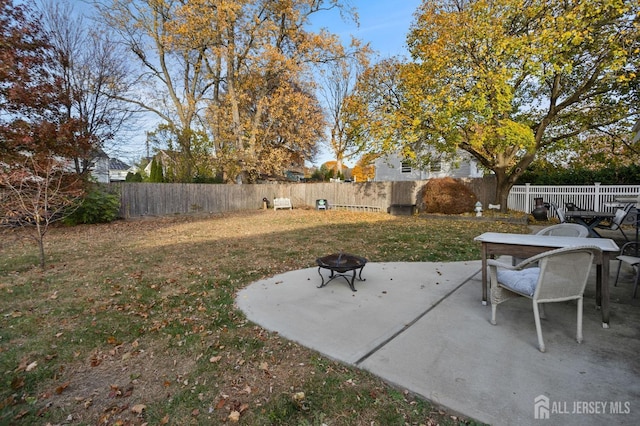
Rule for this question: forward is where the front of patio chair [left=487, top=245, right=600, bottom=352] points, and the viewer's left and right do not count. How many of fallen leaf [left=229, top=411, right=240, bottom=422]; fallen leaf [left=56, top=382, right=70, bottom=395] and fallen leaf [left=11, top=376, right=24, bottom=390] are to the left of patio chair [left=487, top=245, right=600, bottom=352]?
3

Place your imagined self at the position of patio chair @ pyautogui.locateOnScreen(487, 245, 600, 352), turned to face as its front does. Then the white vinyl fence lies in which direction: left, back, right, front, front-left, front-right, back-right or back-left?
front-right

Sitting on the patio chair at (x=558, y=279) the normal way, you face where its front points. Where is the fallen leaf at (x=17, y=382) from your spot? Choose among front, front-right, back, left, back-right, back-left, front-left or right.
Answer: left

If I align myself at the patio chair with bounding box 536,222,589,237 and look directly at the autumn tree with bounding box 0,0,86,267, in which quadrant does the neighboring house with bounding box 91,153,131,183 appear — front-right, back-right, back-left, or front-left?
front-right

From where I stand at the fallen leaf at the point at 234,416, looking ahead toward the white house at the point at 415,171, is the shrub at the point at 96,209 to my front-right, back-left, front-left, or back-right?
front-left

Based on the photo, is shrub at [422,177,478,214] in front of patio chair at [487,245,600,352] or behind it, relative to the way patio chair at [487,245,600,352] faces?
in front

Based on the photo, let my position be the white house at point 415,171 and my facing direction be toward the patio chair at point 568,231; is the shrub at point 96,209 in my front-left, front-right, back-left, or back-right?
front-right

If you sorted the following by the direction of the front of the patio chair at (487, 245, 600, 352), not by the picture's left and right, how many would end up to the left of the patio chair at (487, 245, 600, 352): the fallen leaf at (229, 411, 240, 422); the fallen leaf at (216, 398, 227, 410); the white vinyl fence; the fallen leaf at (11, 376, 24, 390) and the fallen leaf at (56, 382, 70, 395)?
4

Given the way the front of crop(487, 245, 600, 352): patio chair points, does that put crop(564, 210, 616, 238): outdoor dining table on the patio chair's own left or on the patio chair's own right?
on the patio chair's own right

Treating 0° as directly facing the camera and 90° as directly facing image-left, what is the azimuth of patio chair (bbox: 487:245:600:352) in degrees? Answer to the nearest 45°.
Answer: approximately 135°

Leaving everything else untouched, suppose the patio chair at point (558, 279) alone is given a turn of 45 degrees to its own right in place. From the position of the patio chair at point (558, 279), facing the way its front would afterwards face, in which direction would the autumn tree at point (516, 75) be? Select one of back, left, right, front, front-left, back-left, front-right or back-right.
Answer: front

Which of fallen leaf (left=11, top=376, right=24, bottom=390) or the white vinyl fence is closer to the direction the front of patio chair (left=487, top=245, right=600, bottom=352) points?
the white vinyl fence

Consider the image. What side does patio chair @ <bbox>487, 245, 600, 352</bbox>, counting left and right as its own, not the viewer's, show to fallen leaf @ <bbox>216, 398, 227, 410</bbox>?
left

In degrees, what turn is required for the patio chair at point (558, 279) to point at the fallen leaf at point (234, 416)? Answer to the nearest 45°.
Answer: approximately 90° to its left

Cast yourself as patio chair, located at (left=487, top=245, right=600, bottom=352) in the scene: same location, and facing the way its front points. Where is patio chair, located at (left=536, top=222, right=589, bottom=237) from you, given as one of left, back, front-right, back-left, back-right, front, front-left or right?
front-right

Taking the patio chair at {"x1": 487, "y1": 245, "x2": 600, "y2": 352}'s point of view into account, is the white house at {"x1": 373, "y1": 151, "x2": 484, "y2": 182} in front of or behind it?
in front

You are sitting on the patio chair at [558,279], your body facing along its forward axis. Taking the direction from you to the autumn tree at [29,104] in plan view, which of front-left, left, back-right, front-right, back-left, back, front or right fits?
front-left
